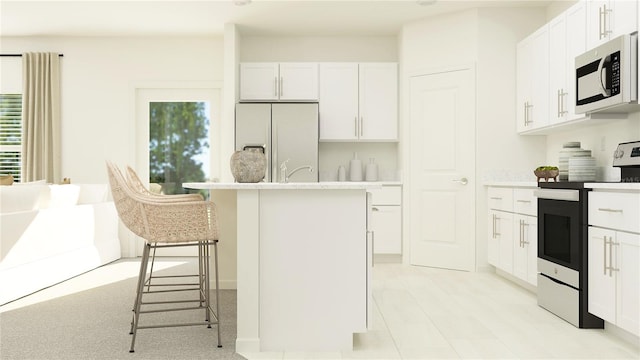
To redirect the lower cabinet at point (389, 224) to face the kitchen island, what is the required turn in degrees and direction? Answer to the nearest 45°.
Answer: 0° — it already faces it

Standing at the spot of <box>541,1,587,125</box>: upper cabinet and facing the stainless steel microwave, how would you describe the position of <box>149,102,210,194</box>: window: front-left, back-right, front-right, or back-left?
back-right

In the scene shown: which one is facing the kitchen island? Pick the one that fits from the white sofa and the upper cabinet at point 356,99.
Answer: the upper cabinet

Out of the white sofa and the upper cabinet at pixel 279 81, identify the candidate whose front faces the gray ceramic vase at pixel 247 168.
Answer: the upper cabinet

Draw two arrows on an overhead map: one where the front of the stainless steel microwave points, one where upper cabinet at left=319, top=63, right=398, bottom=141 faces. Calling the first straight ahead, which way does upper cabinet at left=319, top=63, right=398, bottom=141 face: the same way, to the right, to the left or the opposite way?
to the left

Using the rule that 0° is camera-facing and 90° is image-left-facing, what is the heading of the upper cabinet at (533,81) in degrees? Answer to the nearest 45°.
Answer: approximately 45°

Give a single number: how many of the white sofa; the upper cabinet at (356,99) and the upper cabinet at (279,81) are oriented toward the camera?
2

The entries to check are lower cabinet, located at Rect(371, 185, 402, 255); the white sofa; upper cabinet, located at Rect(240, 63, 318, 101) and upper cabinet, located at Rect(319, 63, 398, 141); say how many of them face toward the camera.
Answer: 3
